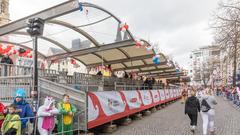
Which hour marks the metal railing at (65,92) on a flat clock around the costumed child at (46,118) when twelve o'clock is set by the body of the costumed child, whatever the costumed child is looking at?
The metal railing is roughly at 8 o'clock from the costumed child.

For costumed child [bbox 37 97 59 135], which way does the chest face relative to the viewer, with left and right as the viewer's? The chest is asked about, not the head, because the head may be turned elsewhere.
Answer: facing the viewer and to the right of the viewer
